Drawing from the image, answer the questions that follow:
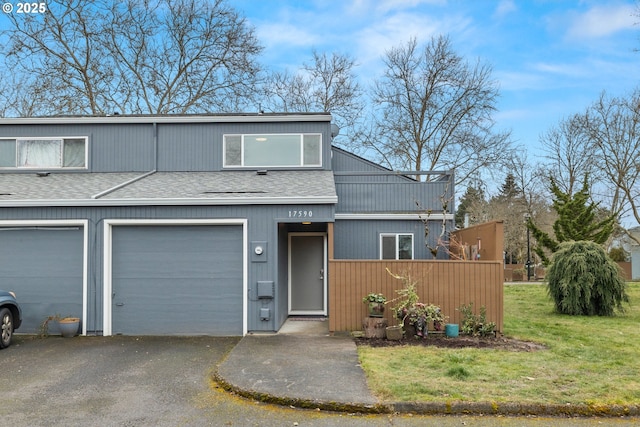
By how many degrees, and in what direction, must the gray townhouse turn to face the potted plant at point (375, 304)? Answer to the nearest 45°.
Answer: approximately 90° to its left

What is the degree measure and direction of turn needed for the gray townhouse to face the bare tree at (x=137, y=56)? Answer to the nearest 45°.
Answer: approximately 180°

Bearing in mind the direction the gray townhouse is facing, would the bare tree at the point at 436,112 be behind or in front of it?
behind

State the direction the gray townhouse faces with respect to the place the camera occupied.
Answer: facing the viewer

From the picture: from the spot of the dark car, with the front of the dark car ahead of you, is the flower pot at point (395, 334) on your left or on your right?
on your right

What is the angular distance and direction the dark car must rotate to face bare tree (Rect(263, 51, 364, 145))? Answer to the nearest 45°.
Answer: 0° — it already faces it
